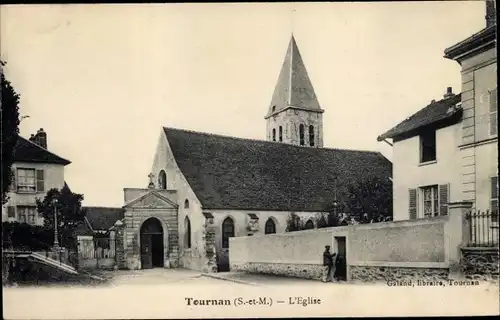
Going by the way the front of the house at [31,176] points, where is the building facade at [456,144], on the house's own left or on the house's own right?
on the house's own left

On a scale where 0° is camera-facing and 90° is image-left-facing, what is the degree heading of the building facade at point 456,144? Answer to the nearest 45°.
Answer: approximately 45°

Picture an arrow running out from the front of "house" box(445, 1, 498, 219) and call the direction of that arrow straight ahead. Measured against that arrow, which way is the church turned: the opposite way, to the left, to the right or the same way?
the same way

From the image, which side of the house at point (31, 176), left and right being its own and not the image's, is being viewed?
front

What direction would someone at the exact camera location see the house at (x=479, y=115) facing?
facing the viewer and to the left of the viewer

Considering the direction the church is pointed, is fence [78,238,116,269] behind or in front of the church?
in front

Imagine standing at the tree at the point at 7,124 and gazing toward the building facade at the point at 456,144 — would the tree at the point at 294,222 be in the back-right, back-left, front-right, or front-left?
front-left

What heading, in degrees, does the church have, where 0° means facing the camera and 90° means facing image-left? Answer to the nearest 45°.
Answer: approximately 45°

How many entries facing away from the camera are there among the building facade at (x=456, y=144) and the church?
0

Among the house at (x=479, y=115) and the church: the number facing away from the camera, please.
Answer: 0

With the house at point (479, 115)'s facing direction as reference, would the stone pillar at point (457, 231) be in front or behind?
in front
